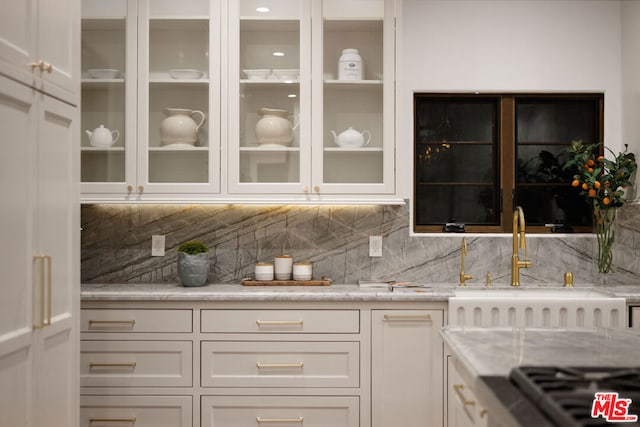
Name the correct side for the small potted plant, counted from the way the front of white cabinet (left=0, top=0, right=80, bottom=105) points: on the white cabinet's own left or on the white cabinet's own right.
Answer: on the white cabinet's own left

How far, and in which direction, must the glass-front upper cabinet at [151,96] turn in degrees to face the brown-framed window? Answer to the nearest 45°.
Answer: approximately 90° to its left

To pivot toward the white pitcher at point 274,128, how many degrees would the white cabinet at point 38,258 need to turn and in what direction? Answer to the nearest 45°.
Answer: approximately 90° to its left

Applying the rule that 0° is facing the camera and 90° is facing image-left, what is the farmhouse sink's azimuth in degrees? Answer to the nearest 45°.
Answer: approximately 0°

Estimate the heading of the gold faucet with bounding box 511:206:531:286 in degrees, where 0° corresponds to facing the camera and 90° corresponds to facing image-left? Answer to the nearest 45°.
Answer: approximately 0°

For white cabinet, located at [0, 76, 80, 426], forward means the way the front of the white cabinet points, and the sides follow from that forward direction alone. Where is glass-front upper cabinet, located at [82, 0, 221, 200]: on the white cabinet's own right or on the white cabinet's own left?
on the white cabinet's own left
